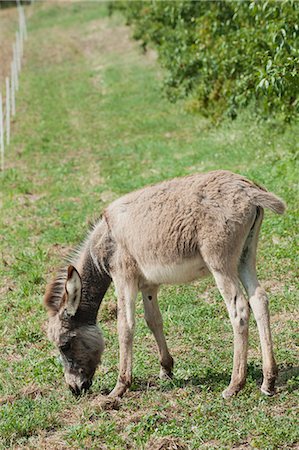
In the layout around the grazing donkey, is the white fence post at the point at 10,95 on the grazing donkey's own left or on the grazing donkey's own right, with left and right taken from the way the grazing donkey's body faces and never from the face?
on the grazing donkey's own right

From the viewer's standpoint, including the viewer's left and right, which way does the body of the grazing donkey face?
facing to the left of the viewer

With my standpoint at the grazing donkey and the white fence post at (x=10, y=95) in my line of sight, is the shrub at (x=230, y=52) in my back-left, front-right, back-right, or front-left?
front-right

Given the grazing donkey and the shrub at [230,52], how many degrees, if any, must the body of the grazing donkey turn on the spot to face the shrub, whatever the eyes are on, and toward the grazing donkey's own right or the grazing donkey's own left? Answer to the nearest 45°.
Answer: approximately 90° to the grazing donkey's own right
